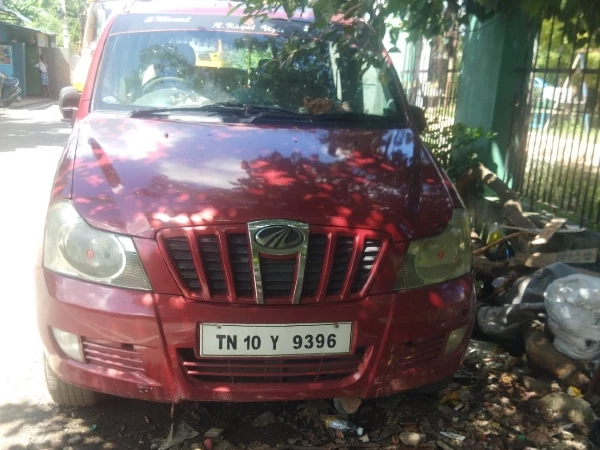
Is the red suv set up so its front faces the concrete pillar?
no

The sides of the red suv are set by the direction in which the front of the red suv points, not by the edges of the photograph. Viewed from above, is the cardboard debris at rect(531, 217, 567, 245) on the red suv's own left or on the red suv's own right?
on the red suv's own left

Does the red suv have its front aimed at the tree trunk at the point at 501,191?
no

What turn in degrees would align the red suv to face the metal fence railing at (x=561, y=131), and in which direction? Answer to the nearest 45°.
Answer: approximately 135° to its left

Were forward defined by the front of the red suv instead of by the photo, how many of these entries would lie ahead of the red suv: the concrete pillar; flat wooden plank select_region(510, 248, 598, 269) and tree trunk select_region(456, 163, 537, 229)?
0

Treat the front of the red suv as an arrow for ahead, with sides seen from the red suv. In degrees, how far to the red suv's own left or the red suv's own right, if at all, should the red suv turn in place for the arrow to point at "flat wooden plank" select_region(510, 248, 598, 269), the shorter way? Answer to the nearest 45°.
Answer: approximately 135° to the red suv's own left

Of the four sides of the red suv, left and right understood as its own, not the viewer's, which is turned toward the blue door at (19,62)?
back

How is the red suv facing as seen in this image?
toward the camera

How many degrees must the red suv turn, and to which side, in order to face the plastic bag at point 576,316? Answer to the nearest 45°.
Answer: approximately 45° to its left
